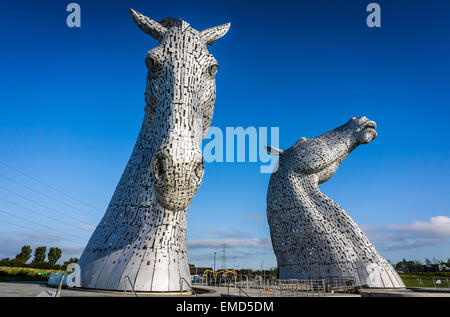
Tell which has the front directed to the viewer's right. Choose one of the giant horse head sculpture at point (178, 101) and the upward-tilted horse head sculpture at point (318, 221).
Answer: the upward-tilted horse head sculpture

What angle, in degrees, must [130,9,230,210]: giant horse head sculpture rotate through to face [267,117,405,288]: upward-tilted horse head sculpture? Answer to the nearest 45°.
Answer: approximately 135° to its left

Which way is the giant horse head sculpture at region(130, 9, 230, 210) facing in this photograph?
toward the camera

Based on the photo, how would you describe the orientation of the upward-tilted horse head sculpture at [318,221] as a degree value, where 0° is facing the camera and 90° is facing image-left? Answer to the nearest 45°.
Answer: approximately 270°

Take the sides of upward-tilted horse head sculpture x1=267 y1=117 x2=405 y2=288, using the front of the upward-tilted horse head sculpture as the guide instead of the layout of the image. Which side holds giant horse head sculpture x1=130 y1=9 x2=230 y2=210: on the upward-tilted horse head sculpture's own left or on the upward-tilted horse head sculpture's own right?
on the upward-tilted horse head sculpture's own right

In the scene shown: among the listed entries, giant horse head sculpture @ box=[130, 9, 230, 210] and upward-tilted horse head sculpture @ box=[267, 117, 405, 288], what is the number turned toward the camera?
1
